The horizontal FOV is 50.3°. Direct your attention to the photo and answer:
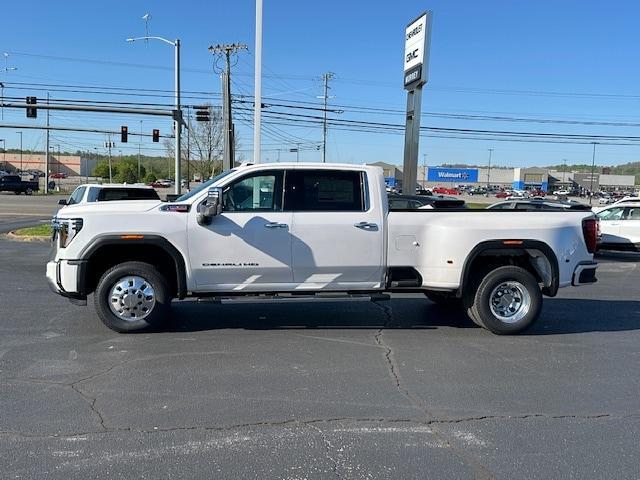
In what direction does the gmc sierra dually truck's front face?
to the viewer's left

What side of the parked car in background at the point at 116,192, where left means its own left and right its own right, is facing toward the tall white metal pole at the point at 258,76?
back

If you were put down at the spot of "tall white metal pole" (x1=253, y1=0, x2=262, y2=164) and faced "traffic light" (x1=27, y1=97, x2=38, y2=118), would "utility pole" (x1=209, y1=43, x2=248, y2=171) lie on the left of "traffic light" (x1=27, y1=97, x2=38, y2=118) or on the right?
right

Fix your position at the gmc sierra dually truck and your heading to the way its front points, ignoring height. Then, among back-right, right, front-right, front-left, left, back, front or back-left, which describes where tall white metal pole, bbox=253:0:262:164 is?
right

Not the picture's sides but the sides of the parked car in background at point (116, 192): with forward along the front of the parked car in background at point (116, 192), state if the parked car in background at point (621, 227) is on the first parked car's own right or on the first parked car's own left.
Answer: on the first parked car's own left

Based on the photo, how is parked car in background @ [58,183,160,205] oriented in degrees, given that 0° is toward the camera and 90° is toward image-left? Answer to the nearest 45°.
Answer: approximately 45°

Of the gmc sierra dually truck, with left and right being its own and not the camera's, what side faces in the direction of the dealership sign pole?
right

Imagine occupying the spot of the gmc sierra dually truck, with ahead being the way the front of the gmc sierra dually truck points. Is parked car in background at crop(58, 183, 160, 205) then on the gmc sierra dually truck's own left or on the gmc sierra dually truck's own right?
on the gmc sierra dually truck's own right

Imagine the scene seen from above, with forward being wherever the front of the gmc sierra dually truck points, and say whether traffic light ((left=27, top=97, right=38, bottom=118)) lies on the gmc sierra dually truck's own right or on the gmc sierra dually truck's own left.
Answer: on the gmc sierra dually truck's own right
